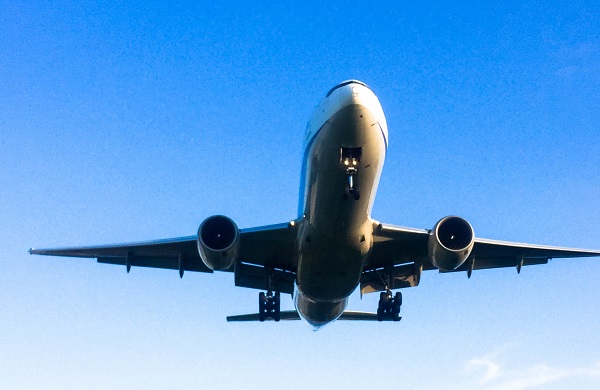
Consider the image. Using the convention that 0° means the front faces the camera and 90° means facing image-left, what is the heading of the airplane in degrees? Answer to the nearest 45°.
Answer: approximately 0°
